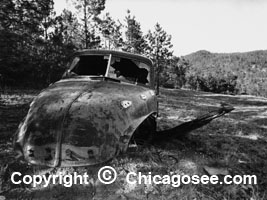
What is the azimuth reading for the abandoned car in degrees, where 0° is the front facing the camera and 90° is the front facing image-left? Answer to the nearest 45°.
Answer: approximately 45°
